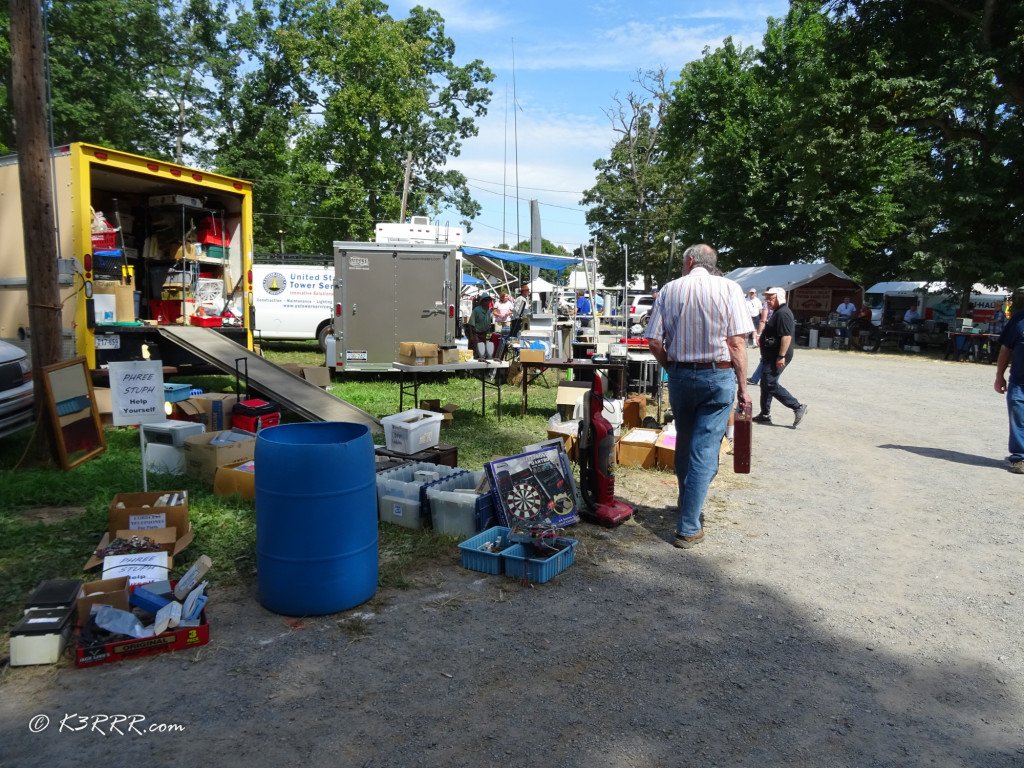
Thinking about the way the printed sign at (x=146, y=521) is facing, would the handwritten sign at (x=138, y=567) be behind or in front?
in front

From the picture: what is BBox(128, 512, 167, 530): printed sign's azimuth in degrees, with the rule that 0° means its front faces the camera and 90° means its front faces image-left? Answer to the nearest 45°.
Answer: approximately 0°

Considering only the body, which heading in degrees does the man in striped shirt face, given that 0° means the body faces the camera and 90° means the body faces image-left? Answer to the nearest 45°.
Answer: approximately 180°

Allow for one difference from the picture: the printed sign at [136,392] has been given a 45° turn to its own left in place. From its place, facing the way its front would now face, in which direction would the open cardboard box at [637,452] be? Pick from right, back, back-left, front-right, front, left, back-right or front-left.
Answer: front-left

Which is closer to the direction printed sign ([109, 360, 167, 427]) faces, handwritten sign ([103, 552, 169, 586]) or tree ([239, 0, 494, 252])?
the handwritten sign

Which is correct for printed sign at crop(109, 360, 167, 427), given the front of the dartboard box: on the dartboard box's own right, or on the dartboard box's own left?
on the dartboard box's own right

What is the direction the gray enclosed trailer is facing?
away from the camera

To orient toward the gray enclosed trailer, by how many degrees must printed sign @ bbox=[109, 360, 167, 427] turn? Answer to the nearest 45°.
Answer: approximately 135° to its left

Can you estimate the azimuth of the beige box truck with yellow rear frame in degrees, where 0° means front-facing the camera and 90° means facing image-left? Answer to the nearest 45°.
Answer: approximately 135°

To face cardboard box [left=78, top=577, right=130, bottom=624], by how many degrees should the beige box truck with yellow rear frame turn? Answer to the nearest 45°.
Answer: approximately 135° to its left

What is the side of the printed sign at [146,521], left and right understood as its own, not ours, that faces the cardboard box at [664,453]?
left
